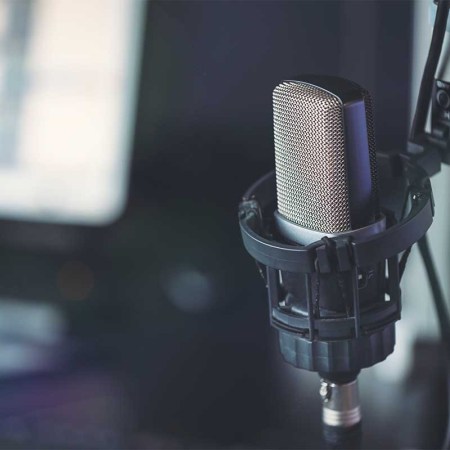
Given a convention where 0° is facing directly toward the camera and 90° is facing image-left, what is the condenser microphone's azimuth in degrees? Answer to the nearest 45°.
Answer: approximately 45°
